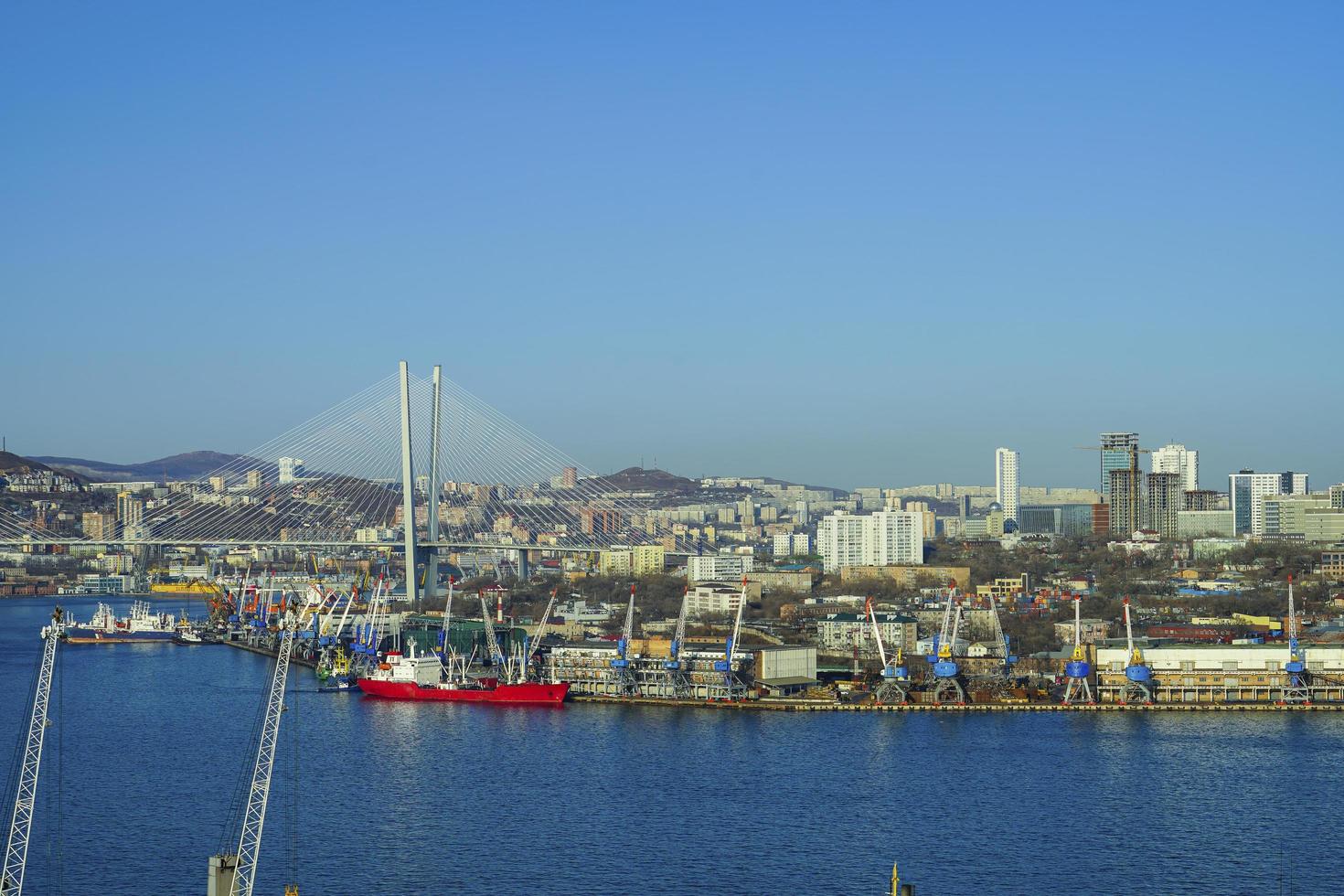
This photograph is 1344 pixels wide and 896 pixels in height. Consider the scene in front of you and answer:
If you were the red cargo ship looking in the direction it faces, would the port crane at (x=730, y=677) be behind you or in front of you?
in front

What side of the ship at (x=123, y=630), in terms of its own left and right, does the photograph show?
left

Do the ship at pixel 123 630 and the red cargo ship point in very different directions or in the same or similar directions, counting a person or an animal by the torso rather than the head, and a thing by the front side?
very different directions

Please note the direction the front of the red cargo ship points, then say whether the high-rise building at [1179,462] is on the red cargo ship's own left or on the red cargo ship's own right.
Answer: on the red cargo ship's own left

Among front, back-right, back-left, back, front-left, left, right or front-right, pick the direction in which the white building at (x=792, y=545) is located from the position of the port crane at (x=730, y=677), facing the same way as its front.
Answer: left

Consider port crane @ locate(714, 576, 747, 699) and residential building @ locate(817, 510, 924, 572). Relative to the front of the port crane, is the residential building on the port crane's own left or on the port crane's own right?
on the port crane's own left

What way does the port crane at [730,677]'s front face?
to the viewer's right

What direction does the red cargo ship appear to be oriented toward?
to the viewer's right

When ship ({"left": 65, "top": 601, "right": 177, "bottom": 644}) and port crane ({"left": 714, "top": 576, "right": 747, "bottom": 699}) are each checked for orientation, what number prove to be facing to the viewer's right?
1

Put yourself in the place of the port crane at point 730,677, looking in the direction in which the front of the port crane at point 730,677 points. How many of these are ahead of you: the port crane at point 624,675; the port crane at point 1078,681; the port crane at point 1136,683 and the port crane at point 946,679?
3

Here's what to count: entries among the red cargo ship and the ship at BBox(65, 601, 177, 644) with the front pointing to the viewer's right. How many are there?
1

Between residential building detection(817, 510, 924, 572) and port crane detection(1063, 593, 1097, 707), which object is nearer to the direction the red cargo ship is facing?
the port crane

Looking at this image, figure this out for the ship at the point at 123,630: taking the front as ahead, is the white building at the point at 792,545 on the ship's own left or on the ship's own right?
on the ship's own right
